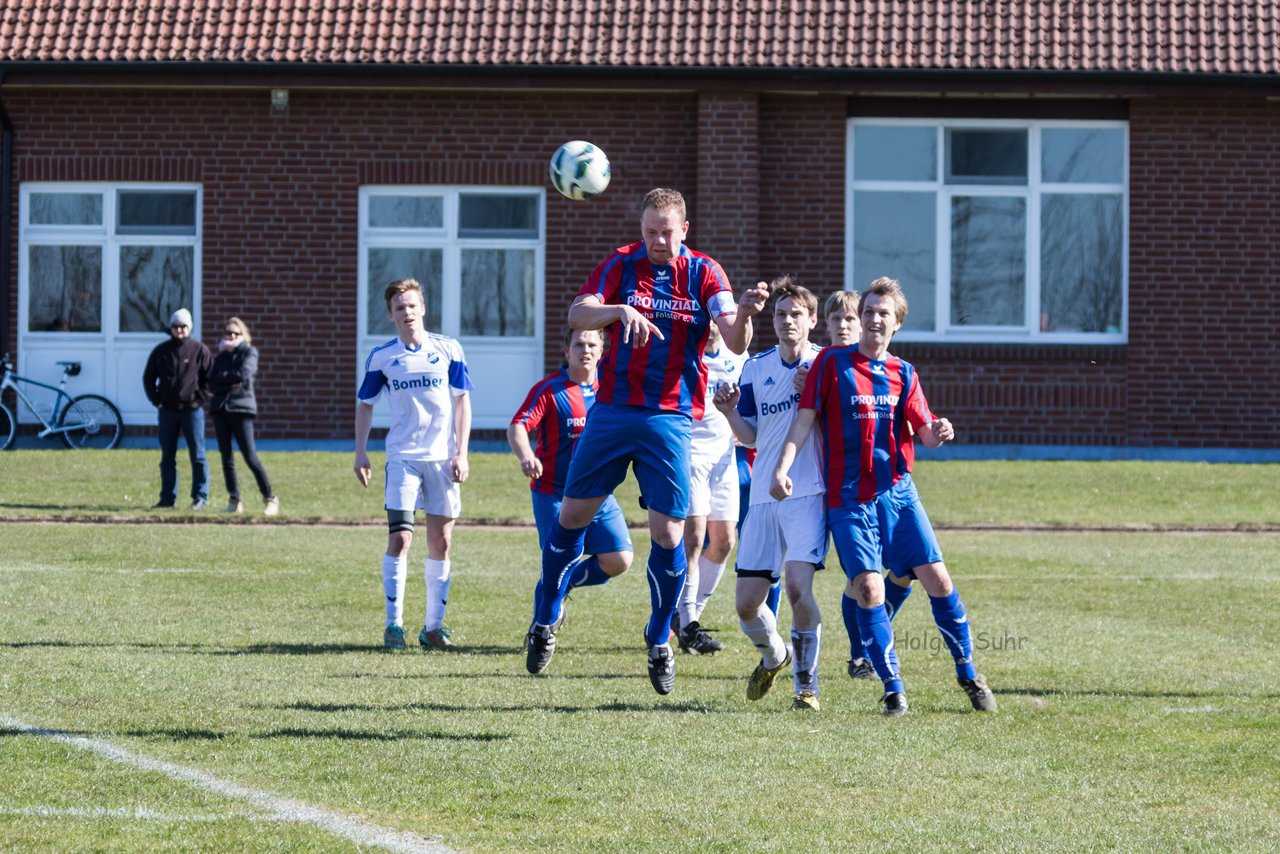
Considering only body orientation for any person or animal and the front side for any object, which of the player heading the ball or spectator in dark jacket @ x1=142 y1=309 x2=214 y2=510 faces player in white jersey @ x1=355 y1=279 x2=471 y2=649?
the spectator in dark jacket

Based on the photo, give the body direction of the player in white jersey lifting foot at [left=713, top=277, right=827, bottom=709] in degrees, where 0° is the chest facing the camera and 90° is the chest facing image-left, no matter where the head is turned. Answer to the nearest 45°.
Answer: approximately 0°

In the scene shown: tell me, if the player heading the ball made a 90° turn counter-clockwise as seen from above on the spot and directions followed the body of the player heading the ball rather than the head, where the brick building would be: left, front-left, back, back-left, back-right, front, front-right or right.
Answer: left

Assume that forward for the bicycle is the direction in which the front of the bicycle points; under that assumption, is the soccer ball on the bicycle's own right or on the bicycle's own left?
on the bicycle's own left

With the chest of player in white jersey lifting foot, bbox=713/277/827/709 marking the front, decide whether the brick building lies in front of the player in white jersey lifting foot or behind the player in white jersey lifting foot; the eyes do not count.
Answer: behind
